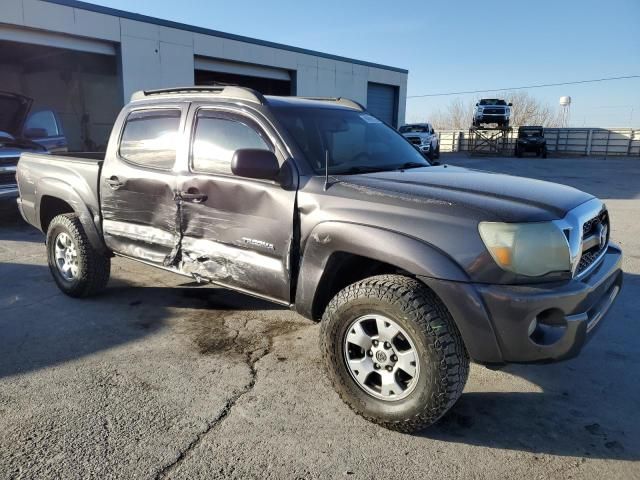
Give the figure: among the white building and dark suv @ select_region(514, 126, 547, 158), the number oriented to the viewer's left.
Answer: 0

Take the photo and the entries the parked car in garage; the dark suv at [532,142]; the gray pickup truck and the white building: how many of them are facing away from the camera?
0

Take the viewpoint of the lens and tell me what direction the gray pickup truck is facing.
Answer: facing the viewer and to the right of the viewer

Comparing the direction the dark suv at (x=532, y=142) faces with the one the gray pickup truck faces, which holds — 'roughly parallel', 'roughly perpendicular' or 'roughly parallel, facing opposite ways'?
roughly perpendicular

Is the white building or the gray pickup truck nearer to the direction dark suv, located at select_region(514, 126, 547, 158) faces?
the gray pickup truck

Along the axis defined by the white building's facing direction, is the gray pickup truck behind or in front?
in front

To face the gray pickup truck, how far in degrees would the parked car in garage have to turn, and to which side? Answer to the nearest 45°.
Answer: approximately 45° to its left

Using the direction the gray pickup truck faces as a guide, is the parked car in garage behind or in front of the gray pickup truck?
behind

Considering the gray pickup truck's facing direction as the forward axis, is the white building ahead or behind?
behind

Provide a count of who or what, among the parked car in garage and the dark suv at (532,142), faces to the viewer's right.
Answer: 0

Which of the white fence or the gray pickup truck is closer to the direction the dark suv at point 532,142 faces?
the gray pickup truck

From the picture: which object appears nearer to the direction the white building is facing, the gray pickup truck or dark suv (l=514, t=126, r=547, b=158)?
the gray pickup truck

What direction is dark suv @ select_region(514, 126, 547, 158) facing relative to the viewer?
toward the camera
